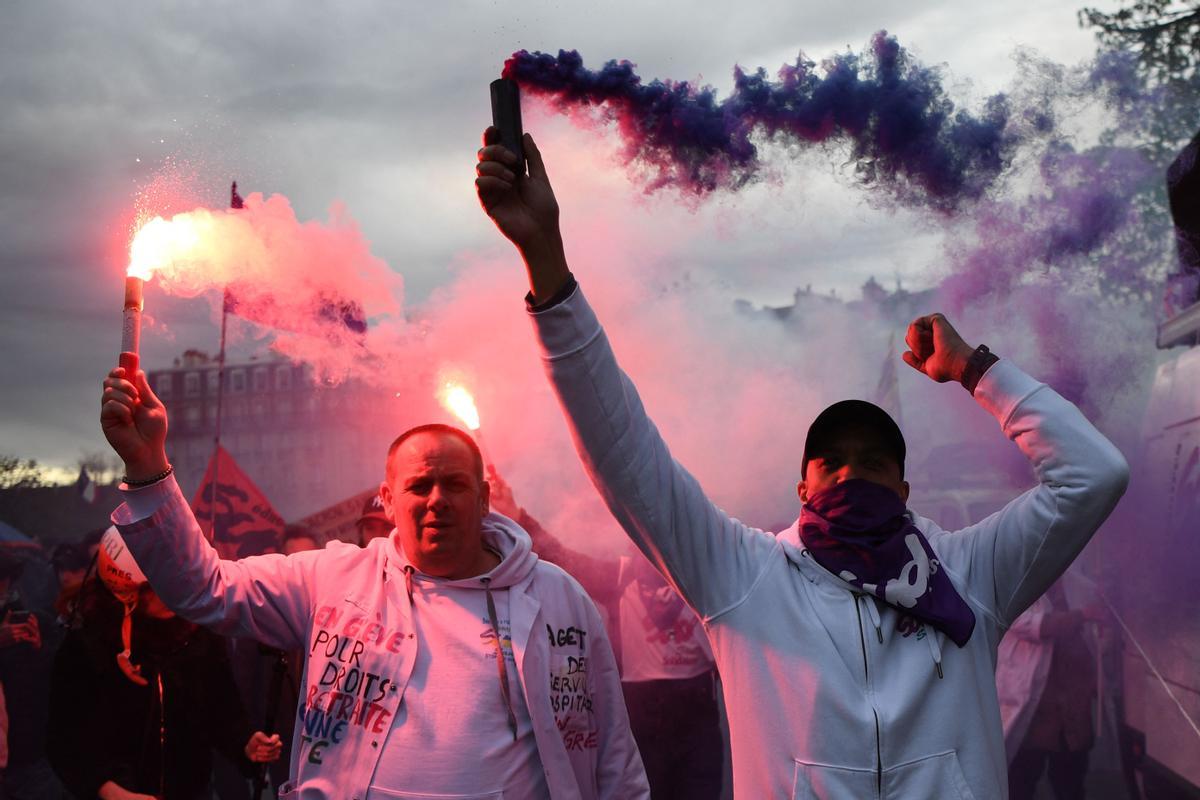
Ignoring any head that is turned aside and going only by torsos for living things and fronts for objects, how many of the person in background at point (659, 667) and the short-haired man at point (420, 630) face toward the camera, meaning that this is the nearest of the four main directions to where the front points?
2

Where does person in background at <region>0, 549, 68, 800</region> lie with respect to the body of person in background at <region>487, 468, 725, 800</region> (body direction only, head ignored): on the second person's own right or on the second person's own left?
on the second person's own right

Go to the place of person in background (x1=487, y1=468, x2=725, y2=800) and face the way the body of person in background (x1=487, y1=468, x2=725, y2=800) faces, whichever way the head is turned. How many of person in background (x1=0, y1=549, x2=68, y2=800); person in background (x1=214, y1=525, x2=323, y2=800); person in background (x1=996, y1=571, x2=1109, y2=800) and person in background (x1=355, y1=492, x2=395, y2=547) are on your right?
3

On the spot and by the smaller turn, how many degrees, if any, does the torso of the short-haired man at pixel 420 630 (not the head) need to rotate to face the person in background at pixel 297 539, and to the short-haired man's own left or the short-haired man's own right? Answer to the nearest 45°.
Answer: approximately 180°

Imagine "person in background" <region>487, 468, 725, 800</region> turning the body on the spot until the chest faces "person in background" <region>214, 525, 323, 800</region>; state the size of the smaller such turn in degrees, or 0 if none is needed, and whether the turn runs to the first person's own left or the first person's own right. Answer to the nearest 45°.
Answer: approximately 90° to the first person's own right

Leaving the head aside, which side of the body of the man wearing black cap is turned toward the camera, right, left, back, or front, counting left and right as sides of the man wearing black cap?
front

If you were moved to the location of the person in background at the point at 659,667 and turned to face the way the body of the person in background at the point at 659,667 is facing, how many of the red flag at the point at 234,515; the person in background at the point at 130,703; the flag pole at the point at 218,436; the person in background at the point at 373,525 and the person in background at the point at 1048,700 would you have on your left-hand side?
1

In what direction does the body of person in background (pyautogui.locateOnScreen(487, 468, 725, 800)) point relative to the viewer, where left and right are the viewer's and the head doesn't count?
facing the viewer

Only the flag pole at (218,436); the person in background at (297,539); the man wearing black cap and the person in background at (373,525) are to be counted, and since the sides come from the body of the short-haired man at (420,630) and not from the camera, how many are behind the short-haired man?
3

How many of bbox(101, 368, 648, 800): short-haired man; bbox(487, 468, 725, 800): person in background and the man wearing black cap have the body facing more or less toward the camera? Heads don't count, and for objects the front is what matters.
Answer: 3

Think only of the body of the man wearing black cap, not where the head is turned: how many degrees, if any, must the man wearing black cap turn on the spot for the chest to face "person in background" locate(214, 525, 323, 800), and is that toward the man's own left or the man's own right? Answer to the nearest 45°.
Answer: approximately 135° to the man's own right

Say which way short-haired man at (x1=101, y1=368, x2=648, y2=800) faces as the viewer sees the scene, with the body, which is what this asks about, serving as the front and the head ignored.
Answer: toward the camera

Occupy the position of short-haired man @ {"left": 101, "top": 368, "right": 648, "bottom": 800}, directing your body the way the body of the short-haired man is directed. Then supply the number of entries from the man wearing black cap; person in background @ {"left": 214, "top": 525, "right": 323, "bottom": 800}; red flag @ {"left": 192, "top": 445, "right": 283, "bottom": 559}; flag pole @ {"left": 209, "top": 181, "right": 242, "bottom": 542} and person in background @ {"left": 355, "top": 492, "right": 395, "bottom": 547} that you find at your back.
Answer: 4
